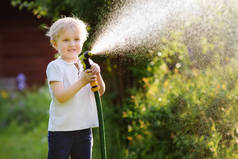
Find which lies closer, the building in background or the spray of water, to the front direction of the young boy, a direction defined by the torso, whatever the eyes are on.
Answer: the spray of water

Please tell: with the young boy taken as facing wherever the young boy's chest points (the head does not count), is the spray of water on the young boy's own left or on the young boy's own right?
on the young boy's own left

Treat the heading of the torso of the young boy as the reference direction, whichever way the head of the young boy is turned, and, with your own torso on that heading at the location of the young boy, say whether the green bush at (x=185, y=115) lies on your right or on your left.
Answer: on your left

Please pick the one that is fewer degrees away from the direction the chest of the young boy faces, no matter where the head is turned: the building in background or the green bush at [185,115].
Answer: the green bush

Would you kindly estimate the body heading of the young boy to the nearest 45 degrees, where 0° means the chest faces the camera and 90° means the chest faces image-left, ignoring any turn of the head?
approximately 315°
